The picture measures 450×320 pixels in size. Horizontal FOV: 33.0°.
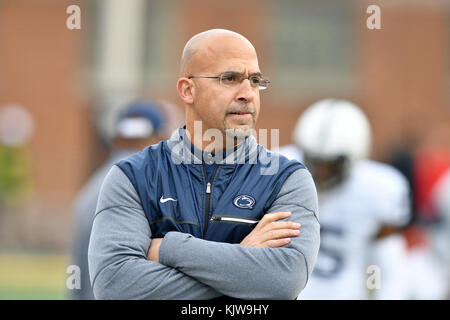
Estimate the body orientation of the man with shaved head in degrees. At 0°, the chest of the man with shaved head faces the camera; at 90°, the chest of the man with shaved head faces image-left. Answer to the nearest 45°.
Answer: approximately 0°

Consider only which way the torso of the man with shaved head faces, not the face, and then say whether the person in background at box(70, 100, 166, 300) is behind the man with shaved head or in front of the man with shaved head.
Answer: behind
